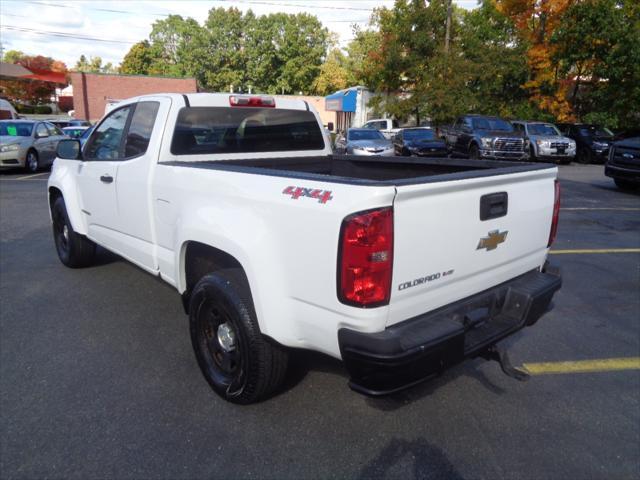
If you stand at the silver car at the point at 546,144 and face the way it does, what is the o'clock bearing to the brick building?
The brick building is roughly at 5 o'clock from the silver car.

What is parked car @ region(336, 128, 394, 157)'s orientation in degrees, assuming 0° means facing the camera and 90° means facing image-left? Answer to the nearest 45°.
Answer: approximately 315°

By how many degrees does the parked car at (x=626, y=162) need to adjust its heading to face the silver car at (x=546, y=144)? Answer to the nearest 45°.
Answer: approximately 135° to its right

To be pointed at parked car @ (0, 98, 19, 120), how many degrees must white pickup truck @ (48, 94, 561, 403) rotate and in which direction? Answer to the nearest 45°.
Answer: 0° — it already faces it

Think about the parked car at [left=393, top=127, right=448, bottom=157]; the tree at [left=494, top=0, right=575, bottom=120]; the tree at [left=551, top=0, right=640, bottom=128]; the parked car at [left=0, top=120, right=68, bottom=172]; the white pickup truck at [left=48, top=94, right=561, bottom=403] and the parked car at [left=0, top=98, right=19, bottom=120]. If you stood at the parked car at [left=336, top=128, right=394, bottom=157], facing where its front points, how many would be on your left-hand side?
3

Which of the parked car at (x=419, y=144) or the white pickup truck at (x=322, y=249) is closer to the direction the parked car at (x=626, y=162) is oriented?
the white pickup truck

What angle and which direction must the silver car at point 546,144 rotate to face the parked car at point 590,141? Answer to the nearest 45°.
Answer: approximately 90° to its left

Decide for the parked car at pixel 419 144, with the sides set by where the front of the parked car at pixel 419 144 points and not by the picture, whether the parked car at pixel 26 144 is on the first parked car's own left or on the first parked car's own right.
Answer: on the first parked car's own right

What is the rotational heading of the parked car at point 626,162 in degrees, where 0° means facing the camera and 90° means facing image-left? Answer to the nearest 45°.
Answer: approximately 45°

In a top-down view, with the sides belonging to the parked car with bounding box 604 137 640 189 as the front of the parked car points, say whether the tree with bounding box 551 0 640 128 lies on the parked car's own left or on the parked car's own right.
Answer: on the parked car's own right

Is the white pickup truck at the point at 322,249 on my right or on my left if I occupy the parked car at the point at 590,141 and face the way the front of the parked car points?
on my right
